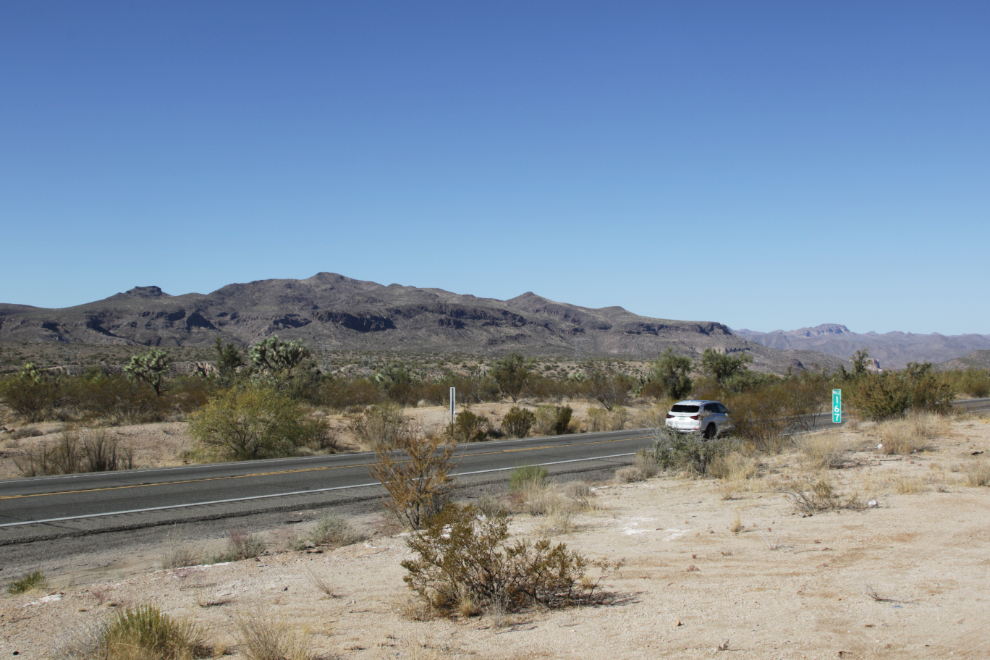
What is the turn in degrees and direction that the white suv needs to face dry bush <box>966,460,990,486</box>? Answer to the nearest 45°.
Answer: approximately 90° to its right

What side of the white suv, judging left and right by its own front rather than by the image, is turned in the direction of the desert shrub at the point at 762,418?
right

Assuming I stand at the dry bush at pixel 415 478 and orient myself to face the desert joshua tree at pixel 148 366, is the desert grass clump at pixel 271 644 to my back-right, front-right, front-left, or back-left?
back-left

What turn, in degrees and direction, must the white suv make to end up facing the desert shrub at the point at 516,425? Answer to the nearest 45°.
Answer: approximately 90° to its left

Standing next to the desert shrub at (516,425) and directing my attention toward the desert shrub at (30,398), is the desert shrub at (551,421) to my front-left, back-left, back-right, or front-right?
back-right

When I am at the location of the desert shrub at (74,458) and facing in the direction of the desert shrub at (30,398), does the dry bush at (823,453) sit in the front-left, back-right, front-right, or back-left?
back-right

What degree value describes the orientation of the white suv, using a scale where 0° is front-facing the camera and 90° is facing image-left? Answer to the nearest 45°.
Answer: approximately 225°

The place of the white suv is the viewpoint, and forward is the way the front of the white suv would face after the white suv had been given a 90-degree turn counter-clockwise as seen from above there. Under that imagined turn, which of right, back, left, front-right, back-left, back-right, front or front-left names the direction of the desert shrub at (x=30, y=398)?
front-left

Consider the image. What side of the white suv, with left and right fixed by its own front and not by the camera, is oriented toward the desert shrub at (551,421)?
left
